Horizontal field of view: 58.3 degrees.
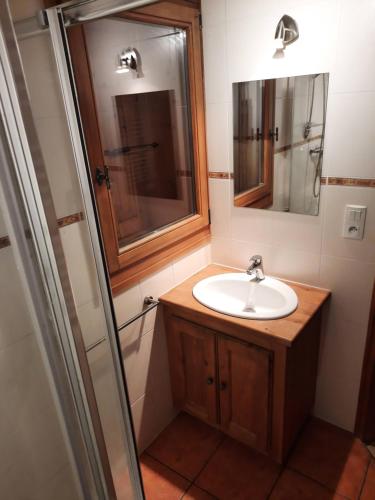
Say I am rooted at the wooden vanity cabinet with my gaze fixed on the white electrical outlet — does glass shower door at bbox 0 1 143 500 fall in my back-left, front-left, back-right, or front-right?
back-right

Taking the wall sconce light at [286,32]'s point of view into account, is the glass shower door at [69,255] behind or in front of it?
in front

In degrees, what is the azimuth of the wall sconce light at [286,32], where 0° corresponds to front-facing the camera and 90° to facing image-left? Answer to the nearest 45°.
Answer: approximately 45°

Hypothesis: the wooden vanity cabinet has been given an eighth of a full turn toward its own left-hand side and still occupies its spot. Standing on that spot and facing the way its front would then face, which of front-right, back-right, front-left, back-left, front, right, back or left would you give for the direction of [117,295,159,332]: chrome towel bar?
right

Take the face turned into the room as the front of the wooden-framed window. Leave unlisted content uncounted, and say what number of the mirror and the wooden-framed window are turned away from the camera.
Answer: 0

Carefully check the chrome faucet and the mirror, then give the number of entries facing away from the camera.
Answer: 0

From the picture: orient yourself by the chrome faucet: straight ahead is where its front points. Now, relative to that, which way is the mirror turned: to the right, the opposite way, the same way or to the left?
the same way

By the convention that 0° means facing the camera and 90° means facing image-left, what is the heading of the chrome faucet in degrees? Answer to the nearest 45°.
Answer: approximately 45°

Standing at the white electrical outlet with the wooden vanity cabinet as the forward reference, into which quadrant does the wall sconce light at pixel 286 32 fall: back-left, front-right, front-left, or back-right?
front-right

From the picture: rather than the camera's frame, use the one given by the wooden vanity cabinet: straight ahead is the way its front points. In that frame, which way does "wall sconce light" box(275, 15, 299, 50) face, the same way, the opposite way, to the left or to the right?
the same way

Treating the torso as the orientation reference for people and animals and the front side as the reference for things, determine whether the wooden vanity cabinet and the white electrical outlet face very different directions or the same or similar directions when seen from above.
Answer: same or similar directions

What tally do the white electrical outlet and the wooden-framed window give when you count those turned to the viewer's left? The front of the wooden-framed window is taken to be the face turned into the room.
0

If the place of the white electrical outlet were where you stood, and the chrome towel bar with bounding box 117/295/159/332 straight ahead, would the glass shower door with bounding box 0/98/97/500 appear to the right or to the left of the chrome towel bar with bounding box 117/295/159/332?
left

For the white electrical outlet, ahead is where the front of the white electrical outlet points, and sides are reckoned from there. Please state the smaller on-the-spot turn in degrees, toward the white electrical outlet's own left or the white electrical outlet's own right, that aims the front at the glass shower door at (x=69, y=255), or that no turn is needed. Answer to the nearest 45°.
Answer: approximately 45° to the white electrical outlet's own right

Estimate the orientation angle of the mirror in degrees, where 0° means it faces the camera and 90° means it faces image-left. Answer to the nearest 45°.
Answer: approximately 45°

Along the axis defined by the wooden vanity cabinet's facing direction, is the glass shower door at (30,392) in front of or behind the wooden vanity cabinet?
in front

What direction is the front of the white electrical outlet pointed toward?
toward the camera
